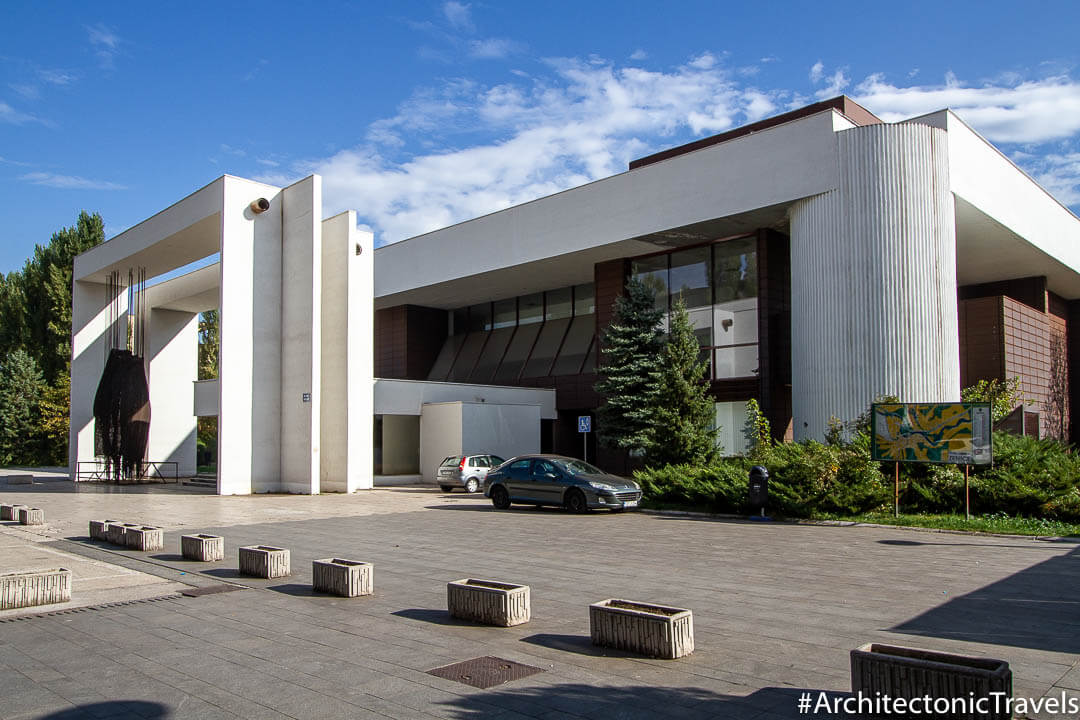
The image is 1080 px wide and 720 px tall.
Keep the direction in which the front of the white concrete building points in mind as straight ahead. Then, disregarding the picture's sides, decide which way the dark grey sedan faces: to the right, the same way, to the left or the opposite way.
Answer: to the left

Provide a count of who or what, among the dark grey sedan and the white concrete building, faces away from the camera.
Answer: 0

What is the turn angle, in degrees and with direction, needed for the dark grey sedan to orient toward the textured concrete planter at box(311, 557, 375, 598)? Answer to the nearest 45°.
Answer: approximately 45° to its right

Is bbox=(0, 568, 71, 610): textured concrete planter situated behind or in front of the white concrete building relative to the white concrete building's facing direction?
in front

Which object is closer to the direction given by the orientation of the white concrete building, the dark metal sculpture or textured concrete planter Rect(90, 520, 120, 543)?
the textured concrete planter

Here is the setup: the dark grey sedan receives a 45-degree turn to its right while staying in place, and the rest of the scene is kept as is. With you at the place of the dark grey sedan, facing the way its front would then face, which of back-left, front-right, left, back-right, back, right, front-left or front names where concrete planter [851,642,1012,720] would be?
front

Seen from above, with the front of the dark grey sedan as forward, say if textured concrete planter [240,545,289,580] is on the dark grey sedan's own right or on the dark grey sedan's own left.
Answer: on the dark grey sedan's own right

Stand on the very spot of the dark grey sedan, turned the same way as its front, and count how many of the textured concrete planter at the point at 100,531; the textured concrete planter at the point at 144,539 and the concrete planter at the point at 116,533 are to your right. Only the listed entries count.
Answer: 3

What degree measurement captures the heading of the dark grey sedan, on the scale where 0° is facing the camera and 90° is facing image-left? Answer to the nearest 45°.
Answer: approximately 315°

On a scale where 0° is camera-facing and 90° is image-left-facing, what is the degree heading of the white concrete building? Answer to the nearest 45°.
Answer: approximately 45°

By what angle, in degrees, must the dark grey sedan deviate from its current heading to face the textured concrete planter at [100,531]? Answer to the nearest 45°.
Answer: approximately 90° to its right
